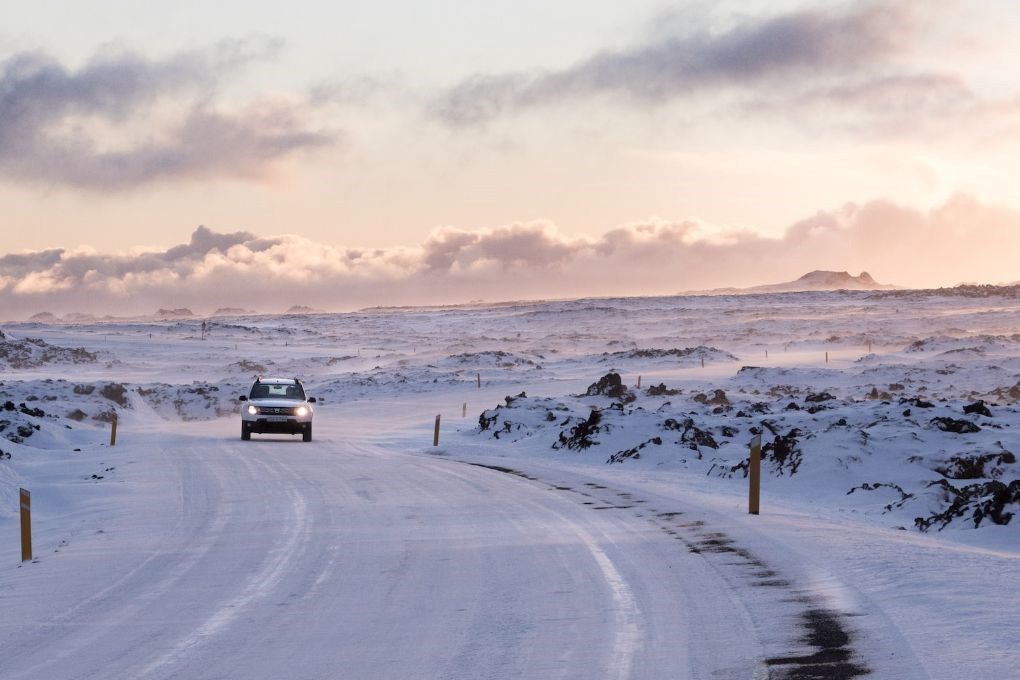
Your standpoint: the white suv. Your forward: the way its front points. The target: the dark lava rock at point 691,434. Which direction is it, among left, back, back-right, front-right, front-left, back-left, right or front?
front-left

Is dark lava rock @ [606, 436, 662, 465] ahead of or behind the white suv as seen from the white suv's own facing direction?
ahead

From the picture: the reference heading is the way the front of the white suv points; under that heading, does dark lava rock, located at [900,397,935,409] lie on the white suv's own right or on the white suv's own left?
on the white suv's own left

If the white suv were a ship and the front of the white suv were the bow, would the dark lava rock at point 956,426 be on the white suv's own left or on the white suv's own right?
on the white suv's own left

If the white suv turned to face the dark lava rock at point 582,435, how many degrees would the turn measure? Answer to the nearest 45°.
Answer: approximately 45° to its left

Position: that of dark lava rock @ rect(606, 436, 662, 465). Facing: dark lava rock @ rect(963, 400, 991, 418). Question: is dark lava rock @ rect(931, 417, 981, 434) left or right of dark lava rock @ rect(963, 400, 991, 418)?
right

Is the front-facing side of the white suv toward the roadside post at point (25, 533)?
yes

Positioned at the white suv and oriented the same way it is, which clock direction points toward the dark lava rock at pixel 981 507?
The dark lava rock is roughly at 11 o'clock from the white suv.

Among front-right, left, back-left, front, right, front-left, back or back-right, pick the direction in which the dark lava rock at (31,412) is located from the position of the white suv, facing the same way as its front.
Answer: back-right

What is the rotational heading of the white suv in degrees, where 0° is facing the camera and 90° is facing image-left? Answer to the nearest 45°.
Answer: approximately 0°
